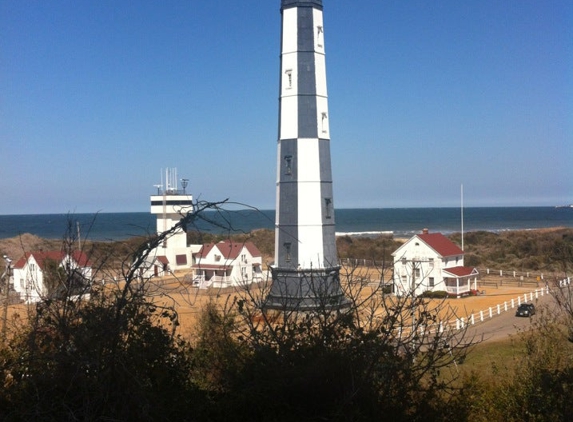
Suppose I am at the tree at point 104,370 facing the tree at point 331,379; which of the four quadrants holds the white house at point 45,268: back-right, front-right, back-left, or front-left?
back-left

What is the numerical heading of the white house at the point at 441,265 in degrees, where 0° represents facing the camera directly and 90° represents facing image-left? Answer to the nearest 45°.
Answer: approximately 315°

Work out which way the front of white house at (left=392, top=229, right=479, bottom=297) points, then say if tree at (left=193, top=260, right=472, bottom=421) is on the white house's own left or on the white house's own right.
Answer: on the white house's own right

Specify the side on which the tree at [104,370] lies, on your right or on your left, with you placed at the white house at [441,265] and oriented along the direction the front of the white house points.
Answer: on your right

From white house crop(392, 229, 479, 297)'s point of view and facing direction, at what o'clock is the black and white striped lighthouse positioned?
The black and white striped lighthouse is roughly at 2 o'clock from the white house.
